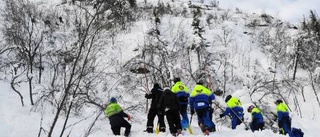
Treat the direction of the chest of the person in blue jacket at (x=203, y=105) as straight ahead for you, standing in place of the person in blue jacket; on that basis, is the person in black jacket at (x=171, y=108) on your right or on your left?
on your left

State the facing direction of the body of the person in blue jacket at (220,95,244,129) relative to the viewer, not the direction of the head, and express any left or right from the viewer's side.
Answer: facing away from the viewer and to the left of the viewer

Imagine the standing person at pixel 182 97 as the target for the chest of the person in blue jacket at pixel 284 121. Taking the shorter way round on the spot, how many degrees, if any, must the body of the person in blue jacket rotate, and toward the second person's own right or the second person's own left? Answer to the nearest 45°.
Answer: approximately 90° to the second person's own left

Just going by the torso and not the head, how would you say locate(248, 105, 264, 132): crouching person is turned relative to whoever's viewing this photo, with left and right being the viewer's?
facing away from the viewer and to the left of the viewer

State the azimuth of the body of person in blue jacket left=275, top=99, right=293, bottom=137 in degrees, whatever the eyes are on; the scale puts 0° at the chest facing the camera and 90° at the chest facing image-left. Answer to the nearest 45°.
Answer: approximately 135°

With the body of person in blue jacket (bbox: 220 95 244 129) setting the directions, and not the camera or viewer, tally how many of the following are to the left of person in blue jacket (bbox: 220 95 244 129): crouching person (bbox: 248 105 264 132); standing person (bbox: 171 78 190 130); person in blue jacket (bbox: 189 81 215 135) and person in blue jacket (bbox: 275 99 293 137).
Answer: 2

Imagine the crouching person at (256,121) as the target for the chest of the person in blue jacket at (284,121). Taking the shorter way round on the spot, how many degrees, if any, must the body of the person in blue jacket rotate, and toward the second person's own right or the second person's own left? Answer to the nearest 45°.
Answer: approximately 45° to the second person's own left

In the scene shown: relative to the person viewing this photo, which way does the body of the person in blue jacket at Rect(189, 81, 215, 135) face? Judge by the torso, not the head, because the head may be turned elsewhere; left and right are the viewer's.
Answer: facing away from the viewer

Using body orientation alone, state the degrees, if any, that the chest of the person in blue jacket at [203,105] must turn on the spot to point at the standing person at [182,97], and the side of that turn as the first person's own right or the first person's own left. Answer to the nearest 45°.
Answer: approximately 90° to the first person's own left

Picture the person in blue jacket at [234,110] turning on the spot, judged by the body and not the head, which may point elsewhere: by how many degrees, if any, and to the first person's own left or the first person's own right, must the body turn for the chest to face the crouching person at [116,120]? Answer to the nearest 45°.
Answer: approximately 45° to the first person's own left

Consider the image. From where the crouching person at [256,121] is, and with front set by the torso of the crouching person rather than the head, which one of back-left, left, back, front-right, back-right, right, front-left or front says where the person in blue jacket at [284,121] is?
back-right
